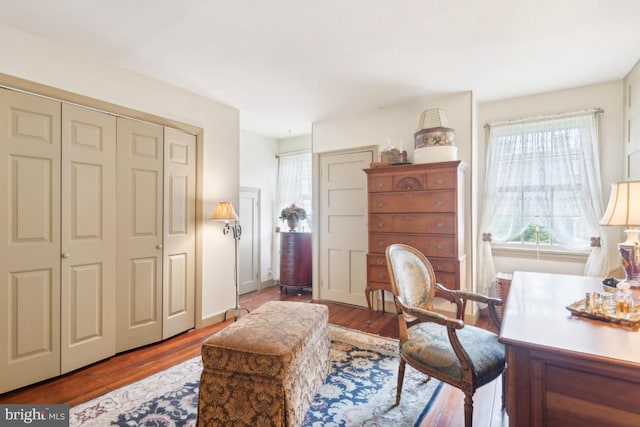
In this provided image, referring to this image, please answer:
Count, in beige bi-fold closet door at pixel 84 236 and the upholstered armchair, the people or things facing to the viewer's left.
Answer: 0

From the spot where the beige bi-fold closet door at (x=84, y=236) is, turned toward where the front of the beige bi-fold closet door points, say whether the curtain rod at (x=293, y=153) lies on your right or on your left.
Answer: on your left

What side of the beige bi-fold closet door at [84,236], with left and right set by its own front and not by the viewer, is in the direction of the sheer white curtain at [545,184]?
front

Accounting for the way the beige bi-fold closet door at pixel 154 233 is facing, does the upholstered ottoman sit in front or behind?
in front

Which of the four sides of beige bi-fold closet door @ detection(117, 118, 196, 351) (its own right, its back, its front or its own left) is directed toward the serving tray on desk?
front

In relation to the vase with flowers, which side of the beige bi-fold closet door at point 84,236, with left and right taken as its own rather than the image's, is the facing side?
left

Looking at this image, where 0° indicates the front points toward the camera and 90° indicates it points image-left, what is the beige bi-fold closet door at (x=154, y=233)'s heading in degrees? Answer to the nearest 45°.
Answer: approximately 315°

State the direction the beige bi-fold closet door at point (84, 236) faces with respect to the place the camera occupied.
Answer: facing the viewer and to the right of the viewer

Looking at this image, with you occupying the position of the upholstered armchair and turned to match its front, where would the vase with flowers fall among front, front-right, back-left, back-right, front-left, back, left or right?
back

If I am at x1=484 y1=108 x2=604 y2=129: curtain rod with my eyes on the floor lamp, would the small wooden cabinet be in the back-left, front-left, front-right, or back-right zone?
front-right

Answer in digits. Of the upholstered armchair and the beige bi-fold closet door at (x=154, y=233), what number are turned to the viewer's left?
0

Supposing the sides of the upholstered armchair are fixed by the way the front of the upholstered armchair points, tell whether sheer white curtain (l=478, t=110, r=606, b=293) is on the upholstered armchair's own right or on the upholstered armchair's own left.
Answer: on the upholstered armchair's own left

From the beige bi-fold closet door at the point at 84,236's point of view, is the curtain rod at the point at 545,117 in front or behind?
in front

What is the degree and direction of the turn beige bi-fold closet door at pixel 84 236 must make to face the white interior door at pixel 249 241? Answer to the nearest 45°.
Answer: approximately 90° to its left

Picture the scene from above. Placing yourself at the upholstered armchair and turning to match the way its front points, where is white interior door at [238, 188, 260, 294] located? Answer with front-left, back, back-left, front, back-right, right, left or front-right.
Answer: back
